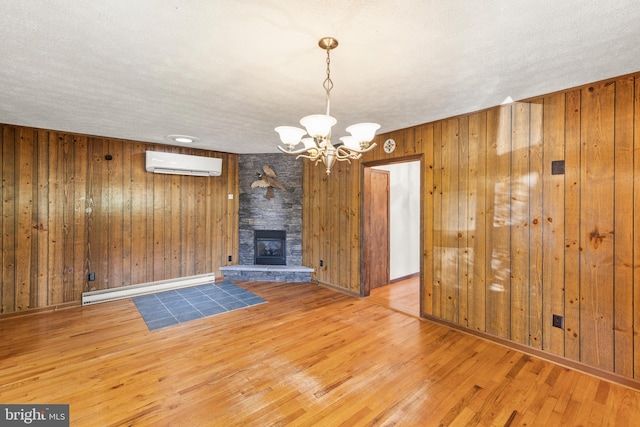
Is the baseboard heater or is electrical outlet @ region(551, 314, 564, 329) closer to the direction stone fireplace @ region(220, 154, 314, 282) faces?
the electrical outlet

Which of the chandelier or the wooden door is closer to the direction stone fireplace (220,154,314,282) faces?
the chandelier

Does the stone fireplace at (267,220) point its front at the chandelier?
yes

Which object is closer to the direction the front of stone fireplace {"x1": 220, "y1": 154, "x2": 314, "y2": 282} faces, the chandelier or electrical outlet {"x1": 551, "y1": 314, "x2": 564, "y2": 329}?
the chandelier

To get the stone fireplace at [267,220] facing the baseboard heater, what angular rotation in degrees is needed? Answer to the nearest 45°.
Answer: approximately 90° to its right

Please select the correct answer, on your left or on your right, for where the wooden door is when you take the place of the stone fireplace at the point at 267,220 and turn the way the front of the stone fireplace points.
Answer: on your left

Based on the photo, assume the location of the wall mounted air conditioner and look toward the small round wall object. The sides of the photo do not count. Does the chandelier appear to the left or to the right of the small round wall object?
right

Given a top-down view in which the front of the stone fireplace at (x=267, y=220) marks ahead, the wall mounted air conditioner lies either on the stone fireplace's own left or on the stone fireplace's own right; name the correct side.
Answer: on the stone fireplace's own right

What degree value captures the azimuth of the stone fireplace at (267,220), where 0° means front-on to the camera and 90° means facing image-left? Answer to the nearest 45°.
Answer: approximately 0°
